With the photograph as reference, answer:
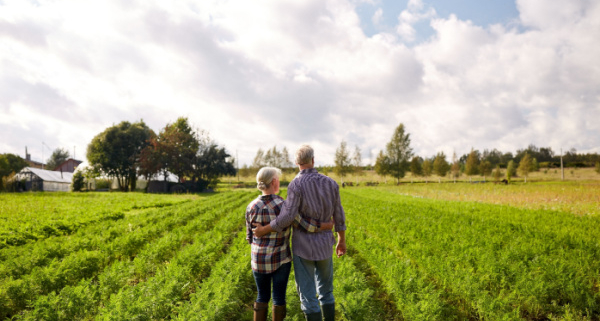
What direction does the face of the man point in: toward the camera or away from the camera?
away from the camera

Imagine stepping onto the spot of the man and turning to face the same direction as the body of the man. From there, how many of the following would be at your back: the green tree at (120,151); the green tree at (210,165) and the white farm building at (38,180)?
0

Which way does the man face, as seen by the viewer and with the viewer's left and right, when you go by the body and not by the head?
facing away from the viewer

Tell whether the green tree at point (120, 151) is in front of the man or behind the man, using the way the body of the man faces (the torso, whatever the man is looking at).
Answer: in front

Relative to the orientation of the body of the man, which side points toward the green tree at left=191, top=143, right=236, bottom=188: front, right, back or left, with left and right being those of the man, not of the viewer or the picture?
front

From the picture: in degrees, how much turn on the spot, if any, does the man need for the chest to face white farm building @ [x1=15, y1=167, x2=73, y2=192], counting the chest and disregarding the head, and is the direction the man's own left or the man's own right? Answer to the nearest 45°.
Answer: approximately 45° to the man's own left
